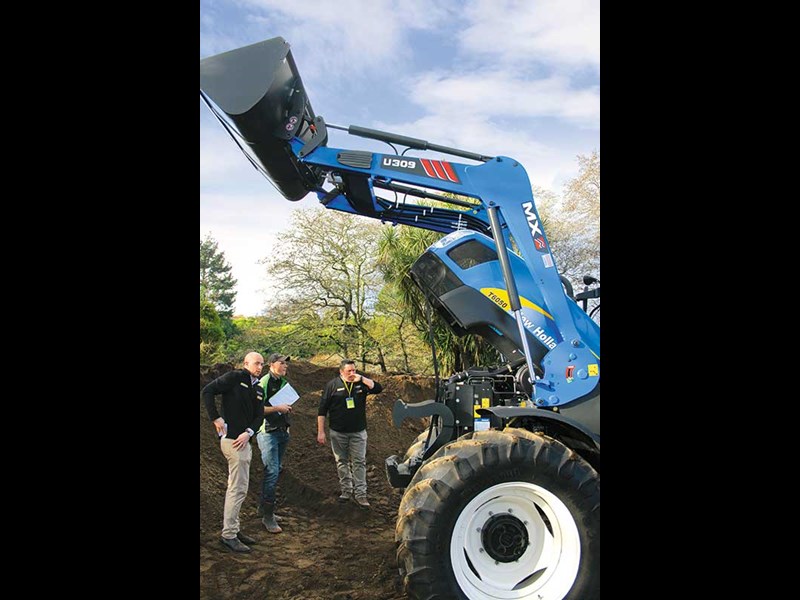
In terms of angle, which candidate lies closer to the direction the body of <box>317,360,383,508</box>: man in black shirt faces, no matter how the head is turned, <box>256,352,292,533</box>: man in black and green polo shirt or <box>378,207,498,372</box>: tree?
the man in black and green polo shirt

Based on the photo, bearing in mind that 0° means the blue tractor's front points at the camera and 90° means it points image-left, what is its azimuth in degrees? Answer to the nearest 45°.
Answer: approximately 90°

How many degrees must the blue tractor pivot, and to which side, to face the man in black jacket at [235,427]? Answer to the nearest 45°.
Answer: approximately 45° to its right

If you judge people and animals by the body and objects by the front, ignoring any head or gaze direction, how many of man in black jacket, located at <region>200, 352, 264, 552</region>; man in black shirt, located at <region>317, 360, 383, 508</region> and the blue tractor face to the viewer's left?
1

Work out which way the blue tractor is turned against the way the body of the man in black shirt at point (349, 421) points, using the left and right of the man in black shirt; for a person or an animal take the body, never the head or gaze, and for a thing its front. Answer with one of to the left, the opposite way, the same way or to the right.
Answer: to the right

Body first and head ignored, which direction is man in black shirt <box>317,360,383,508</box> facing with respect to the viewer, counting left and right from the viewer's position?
facing the viewer

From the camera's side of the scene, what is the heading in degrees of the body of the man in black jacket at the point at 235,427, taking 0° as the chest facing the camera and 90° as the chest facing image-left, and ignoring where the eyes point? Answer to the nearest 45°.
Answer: approximately 315°

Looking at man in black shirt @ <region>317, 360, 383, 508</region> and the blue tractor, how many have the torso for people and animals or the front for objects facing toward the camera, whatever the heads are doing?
1

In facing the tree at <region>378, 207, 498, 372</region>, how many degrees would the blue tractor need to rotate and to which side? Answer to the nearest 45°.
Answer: approximately 90° to its right

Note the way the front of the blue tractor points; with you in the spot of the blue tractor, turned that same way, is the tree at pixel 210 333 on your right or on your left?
on your right

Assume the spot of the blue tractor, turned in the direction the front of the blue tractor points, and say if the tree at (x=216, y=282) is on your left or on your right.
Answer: on your right

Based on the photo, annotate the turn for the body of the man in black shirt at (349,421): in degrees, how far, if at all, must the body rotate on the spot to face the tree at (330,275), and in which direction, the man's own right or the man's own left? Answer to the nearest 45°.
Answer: approximately 180°

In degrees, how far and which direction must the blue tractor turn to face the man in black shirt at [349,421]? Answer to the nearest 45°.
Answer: approximately 90° to its right

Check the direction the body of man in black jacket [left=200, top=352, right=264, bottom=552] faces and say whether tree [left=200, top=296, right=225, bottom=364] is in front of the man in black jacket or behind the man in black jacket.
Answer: behind

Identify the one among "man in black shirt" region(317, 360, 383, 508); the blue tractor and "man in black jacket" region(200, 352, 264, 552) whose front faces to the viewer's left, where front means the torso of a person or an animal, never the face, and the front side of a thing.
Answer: the blue tractor

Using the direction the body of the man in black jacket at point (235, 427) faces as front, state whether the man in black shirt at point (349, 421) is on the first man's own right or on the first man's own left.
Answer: on the first man's own left
